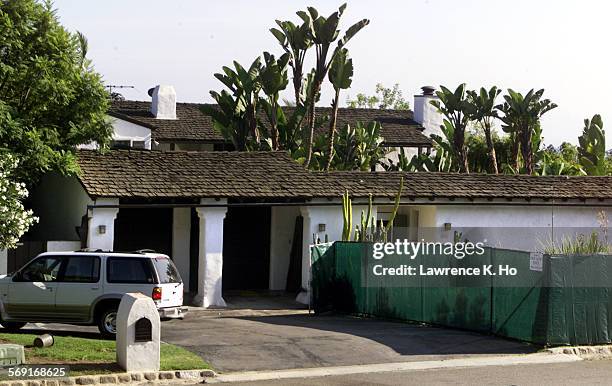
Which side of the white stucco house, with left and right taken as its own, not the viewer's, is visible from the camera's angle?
front

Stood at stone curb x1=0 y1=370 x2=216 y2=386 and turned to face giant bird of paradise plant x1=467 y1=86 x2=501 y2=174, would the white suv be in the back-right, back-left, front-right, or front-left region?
front-left

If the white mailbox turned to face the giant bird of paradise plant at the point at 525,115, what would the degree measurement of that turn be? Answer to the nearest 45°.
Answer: approximately 135° to its left

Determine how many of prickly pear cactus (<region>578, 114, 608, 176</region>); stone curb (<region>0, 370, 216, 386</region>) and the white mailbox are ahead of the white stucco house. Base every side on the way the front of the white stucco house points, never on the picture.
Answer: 2

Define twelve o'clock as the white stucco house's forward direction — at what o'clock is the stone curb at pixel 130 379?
The stone curb is roughly at 12 o'clock from the white stucco house.

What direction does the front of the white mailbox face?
toward the camera

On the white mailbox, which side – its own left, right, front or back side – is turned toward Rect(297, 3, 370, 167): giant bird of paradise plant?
back

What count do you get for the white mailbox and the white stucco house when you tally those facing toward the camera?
2
